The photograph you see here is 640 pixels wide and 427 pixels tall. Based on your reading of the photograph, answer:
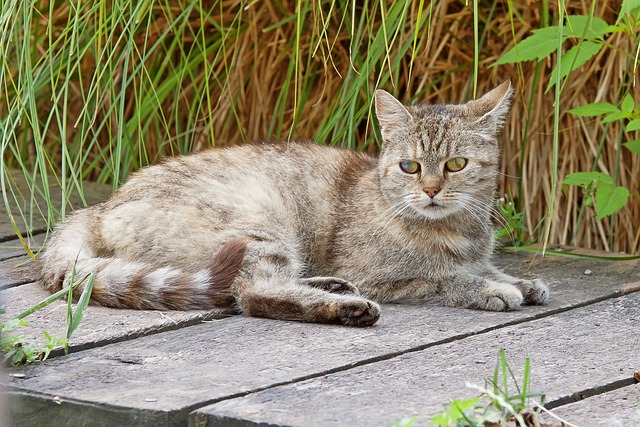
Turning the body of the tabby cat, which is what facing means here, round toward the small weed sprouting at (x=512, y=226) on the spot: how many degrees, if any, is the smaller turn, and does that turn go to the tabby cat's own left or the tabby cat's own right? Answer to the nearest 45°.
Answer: approximately 45° to the tabby cat's own left

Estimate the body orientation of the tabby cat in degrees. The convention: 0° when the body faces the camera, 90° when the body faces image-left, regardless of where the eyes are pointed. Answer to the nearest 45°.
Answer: approximately 270°

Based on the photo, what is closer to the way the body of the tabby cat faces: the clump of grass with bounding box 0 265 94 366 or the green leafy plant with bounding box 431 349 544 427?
the green leafy plant

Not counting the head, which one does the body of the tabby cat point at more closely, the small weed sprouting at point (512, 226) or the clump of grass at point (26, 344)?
the small weed sprouting

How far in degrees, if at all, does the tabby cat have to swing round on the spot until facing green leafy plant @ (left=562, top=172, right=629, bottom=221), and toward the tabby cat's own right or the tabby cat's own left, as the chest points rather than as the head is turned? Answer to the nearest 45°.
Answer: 0° — it already faces it

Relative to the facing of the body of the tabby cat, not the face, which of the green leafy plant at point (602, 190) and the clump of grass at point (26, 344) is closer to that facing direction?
the green leafy plant

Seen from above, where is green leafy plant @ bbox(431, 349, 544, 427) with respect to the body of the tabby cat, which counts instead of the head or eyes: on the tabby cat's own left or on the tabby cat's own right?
on the tabby cat's own right
